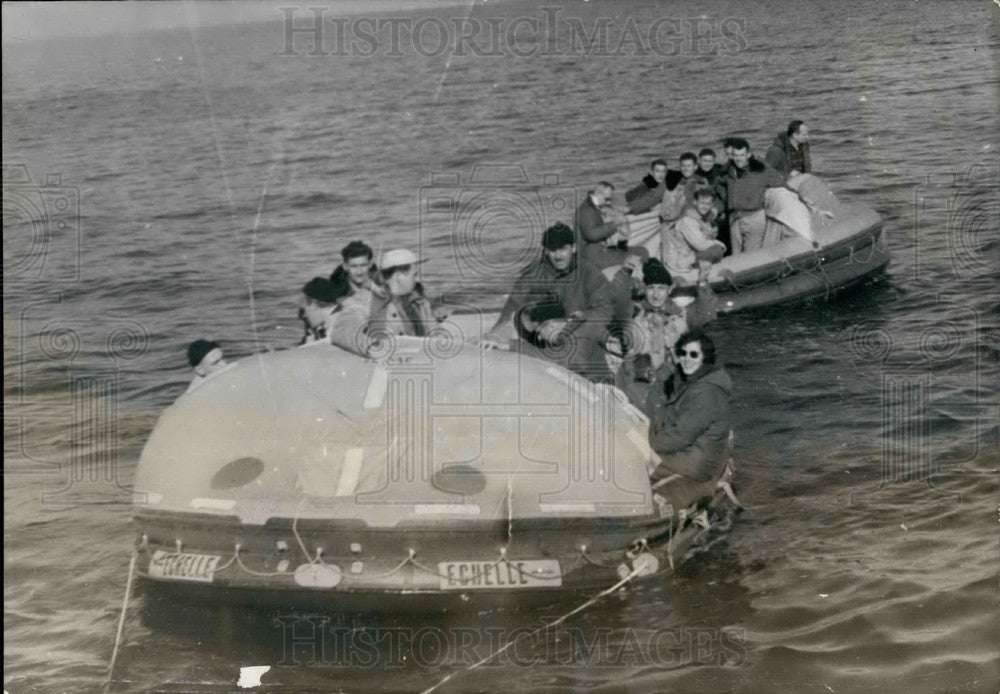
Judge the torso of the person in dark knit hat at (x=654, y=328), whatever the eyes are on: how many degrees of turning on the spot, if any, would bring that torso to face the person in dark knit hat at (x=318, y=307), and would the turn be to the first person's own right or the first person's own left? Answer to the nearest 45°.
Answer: approximately 90° to the first person's own right

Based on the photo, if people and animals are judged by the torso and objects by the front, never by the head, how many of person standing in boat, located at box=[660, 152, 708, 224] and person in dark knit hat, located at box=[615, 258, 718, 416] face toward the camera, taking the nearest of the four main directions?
2

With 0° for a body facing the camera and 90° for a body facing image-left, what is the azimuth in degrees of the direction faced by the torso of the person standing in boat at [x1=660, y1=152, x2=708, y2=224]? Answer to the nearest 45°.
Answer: approximately 0°
